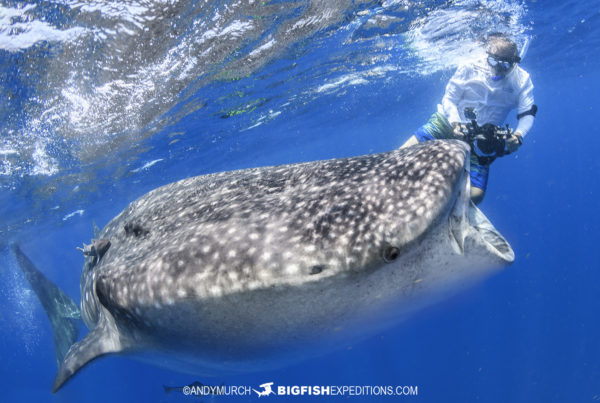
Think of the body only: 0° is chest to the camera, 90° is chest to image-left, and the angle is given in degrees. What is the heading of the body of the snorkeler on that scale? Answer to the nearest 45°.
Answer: approximately 0°
